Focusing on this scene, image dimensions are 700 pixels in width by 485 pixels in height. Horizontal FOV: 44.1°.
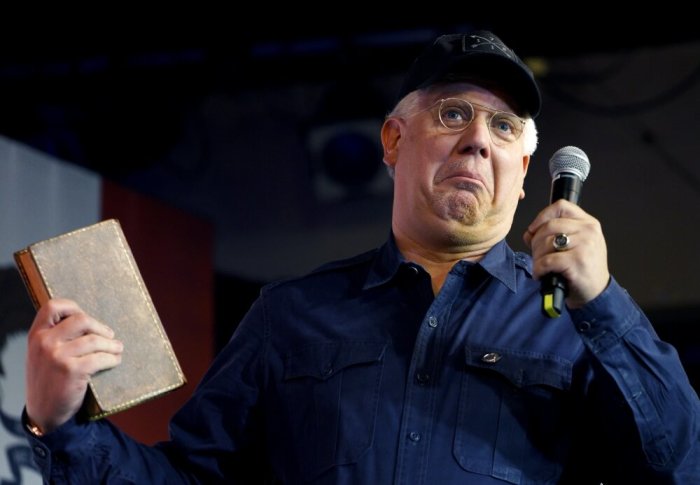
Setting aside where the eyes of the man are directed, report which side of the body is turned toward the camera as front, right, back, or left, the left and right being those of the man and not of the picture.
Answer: front
